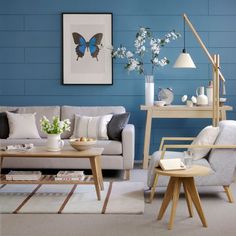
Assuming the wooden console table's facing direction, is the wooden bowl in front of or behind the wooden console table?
in front

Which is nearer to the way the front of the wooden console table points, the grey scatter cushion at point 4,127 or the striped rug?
the striped rug

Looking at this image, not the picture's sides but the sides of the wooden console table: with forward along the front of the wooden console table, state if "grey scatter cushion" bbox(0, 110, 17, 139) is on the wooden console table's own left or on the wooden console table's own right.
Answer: on the wooden console table's own right

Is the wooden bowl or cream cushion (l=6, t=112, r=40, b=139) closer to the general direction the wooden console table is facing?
the wooden bowl

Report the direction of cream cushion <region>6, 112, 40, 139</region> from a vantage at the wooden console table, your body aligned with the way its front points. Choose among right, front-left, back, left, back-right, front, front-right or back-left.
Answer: right

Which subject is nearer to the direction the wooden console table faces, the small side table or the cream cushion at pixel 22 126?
the small side table

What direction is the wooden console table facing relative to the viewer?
toward the camera

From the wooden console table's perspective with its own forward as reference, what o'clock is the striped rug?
The striped rug is roughly at 1 o'clock from the wooden console table.

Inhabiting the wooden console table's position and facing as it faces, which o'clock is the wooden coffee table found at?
The wooden coffee table is roughly at 1 o'clock from the wooden console table.

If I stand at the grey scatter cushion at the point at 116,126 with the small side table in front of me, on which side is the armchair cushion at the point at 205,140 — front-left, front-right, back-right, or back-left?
front-left

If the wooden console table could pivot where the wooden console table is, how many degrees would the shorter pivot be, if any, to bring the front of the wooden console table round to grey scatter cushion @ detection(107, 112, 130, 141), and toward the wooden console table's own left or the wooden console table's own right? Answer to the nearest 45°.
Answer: approximately 45° to the wooden console table's own right

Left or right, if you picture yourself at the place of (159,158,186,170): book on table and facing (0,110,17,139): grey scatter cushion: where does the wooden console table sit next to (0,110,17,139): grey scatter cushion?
right

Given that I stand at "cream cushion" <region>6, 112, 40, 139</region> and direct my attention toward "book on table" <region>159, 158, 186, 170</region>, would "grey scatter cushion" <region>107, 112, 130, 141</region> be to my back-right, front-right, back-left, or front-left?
front-left

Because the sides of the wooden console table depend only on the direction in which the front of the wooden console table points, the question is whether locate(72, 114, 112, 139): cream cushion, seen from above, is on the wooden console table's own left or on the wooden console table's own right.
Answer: on the wooden console table's own right

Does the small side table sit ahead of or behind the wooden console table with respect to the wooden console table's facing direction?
ahead

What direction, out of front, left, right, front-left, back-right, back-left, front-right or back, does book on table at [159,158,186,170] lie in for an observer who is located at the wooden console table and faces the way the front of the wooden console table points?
front

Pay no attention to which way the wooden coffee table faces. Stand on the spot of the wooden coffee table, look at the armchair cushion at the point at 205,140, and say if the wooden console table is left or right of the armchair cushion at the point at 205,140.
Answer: left

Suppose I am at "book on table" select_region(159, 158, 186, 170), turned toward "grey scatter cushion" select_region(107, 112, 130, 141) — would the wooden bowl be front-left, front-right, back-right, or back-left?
front-left
